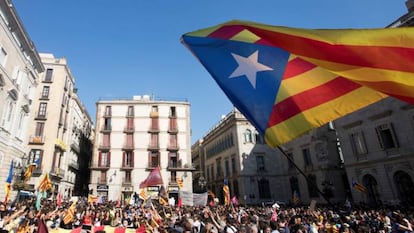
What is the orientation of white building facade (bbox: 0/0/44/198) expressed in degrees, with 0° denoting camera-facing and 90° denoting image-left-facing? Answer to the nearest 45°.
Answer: approximately 270°

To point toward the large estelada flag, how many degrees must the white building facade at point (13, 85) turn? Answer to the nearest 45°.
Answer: approximately 90° to its right
